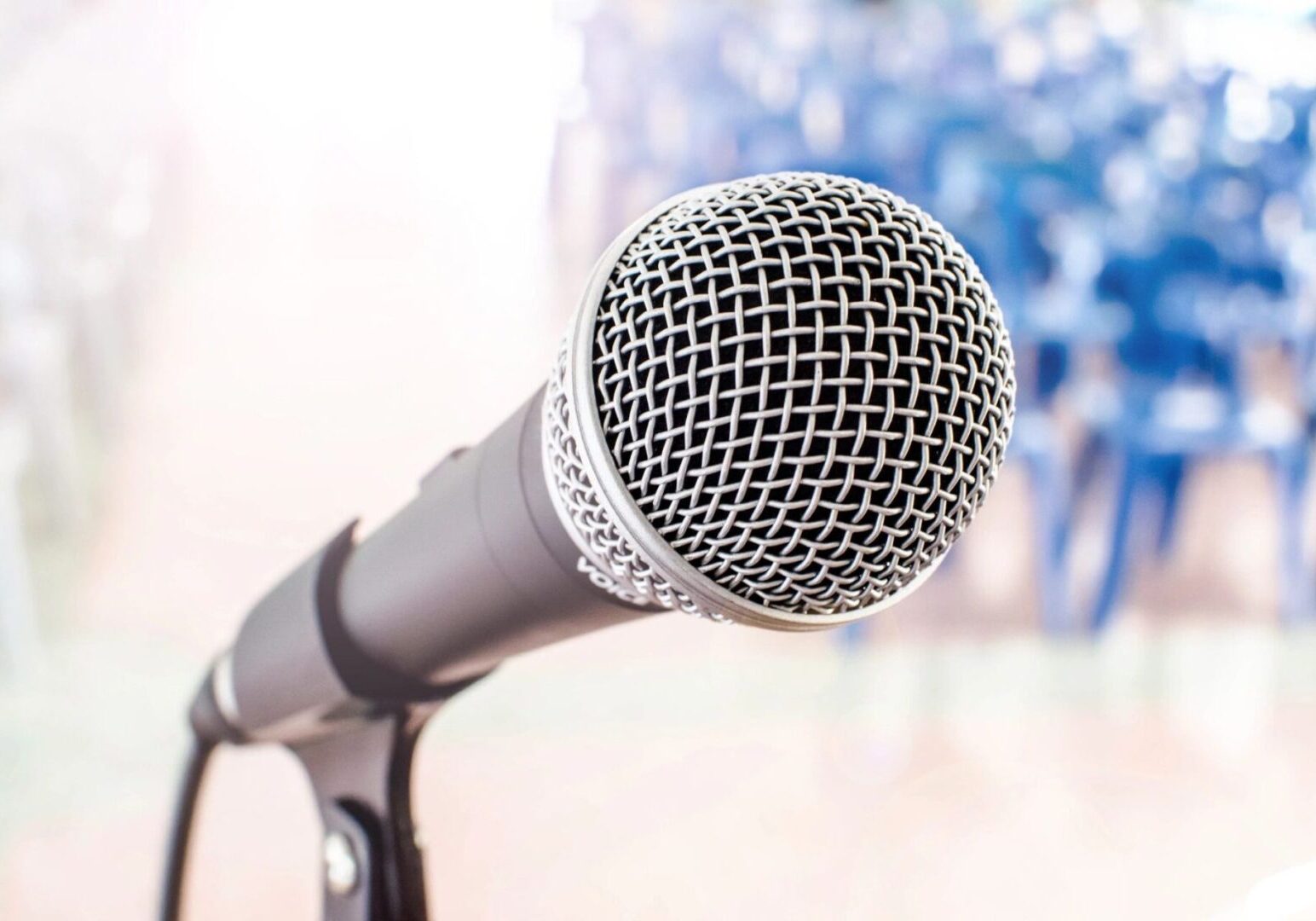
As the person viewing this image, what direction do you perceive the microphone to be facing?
facing the viewer and to the right of the viewer

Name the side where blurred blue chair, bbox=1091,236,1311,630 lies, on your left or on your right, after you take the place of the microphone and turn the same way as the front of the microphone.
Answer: on your left
